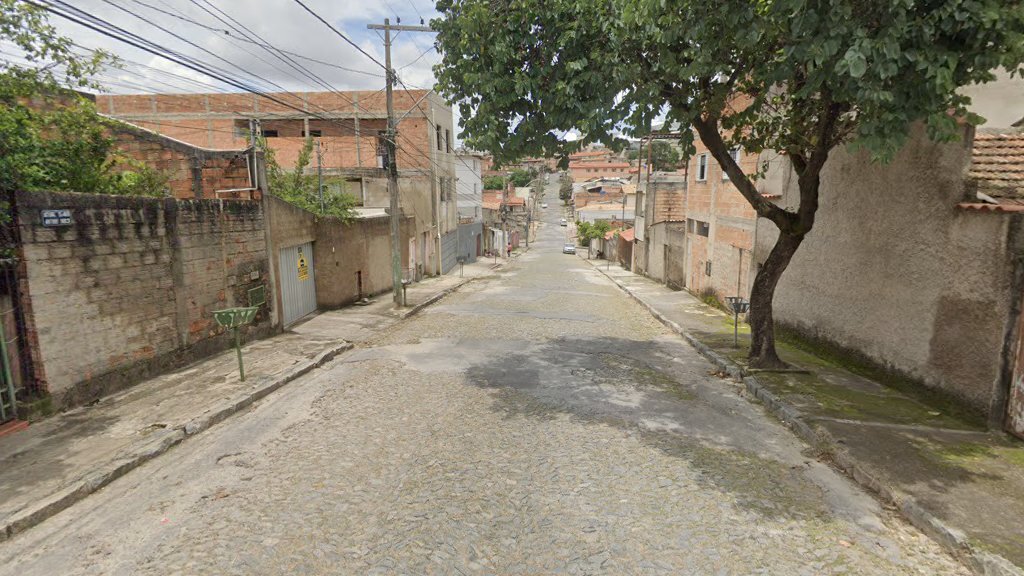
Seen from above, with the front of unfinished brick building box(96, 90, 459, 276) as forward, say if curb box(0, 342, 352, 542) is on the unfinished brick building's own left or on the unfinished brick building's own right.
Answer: on the unfinished brick building's own right

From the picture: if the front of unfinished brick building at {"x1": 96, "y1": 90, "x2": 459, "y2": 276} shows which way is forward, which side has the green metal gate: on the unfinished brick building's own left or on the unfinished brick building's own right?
on the unfinished brick building's own right

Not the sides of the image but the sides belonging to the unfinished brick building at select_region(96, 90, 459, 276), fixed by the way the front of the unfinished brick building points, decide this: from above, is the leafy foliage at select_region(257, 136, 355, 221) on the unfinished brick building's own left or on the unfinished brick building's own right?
on the unfinished brick building's own right

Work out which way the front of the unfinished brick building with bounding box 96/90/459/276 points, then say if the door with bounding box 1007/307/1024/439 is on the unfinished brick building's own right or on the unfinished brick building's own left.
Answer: on the unfinished brick building's own right

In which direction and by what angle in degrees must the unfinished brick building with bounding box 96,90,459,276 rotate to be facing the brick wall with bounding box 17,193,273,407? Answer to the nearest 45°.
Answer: approximately 90° to its right

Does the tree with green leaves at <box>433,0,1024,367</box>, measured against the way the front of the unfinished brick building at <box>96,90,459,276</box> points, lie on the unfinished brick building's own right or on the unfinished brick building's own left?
on the unfinished brick building's own right
